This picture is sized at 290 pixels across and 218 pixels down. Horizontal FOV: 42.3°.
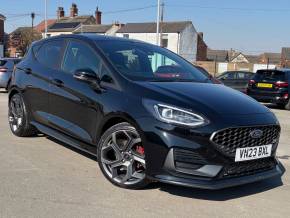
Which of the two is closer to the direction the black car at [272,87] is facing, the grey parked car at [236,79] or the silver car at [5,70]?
the grey parked car

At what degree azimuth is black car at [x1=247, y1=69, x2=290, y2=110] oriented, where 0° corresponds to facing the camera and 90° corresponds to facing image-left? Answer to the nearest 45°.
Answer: approximately 225°

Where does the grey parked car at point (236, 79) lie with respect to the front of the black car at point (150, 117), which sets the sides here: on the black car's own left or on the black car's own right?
on the black car's own left

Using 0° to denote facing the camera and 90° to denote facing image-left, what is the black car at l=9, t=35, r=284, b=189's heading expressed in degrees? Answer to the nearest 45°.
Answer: approximately 315°

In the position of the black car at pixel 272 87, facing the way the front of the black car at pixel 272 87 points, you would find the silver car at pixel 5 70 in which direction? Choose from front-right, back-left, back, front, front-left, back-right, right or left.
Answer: back-left

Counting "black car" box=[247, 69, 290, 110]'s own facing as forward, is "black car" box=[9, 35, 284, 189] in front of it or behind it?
behind

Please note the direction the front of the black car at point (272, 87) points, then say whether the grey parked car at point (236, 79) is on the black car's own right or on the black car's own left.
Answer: on the black car's own left

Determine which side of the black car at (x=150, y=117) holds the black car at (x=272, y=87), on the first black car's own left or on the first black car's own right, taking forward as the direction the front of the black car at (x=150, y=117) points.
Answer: on the first black car's own left

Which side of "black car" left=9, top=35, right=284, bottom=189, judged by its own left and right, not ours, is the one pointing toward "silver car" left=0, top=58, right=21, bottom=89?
back
